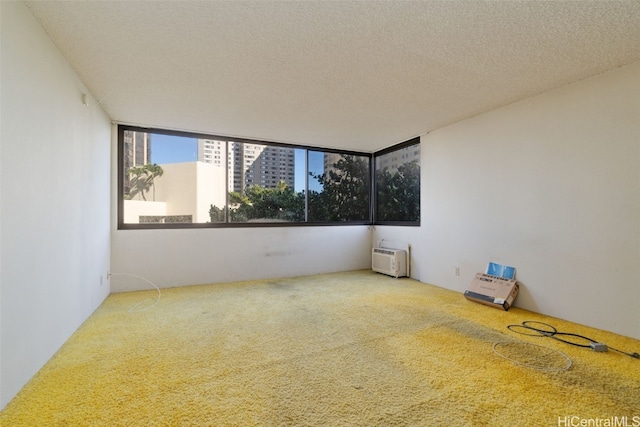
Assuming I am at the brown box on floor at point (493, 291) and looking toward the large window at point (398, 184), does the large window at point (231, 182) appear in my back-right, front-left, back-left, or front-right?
front-left

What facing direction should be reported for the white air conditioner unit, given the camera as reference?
facing the viewer and to the left of the viewer

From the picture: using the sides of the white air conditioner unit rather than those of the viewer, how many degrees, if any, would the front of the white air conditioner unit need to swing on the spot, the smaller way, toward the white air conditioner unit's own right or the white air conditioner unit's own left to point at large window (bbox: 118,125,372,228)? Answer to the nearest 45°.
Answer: approximately 45° to the white air conditioner unit's own right

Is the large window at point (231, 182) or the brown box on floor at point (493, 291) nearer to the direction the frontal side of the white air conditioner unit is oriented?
the large window

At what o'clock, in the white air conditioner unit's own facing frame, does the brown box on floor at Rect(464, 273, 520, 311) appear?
The brown box on floor is roughly at 9 o'clock from the white air conditioner unit.
